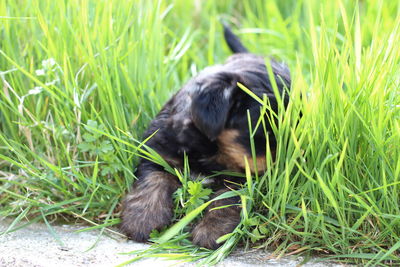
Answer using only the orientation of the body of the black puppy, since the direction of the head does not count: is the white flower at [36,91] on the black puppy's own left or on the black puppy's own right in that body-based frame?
on the black puppy's own right

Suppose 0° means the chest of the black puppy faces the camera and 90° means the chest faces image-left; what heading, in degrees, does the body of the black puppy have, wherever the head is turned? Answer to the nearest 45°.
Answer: approximately 45°

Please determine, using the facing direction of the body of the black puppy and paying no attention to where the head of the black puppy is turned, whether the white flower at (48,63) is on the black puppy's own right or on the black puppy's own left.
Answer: on the black puppy's own right
